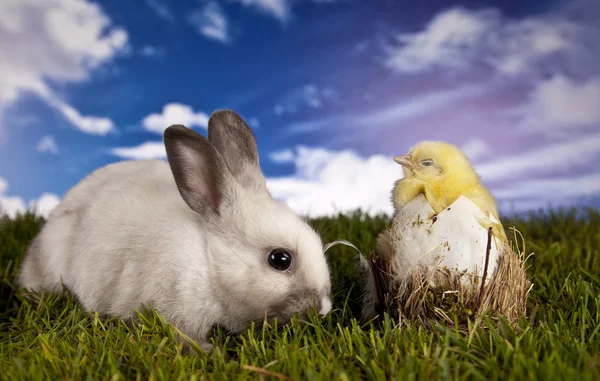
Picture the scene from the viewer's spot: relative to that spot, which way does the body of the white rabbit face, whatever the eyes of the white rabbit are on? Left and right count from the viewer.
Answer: facing to the right of the viewer

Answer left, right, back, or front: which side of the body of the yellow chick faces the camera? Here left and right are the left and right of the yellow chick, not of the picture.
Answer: left

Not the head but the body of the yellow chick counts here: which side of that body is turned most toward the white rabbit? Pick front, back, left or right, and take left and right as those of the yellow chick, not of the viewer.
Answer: front

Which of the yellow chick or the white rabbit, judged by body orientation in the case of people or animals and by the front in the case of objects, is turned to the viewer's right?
the white rabbit

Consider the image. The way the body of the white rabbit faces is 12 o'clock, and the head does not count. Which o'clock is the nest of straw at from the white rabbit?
The nest of straw is roughly at 11 o'clock from the white rabbit.

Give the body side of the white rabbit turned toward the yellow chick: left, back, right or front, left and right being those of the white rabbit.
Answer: front

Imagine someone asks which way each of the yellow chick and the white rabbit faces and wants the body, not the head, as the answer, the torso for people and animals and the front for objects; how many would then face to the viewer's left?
1

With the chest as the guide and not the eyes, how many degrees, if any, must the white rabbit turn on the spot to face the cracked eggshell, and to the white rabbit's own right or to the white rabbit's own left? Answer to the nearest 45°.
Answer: approximately 45° to the white rabbit's own right

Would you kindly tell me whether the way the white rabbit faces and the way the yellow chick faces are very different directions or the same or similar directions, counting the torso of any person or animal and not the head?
very different directions
